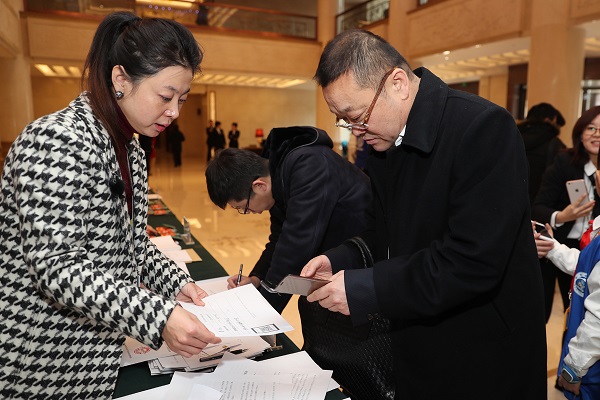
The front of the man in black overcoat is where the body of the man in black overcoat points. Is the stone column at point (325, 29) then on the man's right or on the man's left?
on the man's right

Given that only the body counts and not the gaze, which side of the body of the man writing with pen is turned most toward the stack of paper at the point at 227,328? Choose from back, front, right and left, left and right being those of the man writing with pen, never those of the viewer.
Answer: left

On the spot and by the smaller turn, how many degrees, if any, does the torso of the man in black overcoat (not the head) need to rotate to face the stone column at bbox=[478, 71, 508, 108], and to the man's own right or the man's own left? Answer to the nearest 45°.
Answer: approximately 90° to the man's own right

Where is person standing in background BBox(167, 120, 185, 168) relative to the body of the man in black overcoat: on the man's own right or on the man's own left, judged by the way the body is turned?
on the man's own right

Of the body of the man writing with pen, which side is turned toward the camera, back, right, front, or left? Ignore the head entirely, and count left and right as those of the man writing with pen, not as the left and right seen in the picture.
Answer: left

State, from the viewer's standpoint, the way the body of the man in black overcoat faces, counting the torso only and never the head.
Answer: to the viewer's left

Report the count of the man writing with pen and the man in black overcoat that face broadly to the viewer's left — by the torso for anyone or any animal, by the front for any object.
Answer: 2

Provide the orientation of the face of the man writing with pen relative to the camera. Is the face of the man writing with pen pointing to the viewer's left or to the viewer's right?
to the viewer's left

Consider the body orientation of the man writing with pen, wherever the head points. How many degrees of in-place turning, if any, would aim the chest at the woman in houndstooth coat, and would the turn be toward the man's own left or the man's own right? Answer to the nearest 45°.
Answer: approximately 45° to the man's own left
